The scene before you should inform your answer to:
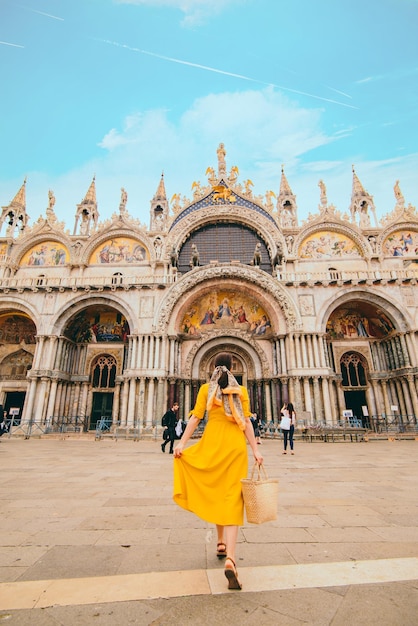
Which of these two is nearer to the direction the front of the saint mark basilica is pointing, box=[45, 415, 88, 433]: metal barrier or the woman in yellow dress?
the woman in yellow dress

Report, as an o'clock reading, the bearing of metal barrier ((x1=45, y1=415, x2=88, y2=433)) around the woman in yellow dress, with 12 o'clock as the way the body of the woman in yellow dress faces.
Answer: The metal barrier is roughly at 11 o'clock from the woman in yellow dress.

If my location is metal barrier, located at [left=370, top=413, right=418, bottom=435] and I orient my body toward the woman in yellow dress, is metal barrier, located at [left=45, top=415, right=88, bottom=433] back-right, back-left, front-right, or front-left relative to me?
front-right

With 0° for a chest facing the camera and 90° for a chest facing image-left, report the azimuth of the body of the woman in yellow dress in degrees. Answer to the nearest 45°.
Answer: approximately 180°

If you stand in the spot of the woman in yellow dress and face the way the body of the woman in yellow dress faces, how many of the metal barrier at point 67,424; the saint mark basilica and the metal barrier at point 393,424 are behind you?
0

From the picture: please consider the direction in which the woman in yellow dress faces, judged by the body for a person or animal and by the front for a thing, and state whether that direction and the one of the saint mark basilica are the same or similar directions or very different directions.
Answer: very different directions

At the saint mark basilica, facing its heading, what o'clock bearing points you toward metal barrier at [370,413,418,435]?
The metal barrier is roughly at 9 o'clock from the saint mark basilica.

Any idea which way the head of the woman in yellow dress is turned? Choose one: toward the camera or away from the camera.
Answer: away from the camera

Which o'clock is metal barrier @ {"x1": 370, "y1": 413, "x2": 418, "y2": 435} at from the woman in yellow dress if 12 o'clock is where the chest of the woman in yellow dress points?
The metal barrier is roughly at 1 o'clock from the woman in yellow dress.

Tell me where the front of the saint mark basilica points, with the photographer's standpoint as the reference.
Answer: facing the viewer

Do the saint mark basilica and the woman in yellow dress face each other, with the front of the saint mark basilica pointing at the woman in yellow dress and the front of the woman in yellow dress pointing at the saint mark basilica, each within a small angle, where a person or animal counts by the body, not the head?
yes

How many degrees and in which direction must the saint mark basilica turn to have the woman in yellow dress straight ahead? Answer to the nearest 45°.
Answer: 0° — it already faces them

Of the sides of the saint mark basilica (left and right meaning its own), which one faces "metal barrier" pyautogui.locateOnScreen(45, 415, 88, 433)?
right

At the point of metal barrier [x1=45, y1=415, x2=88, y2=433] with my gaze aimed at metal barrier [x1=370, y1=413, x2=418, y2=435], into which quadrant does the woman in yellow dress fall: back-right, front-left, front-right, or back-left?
front-right

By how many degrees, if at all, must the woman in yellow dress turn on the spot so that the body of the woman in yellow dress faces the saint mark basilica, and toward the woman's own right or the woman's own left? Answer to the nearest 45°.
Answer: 0° — they already face it
